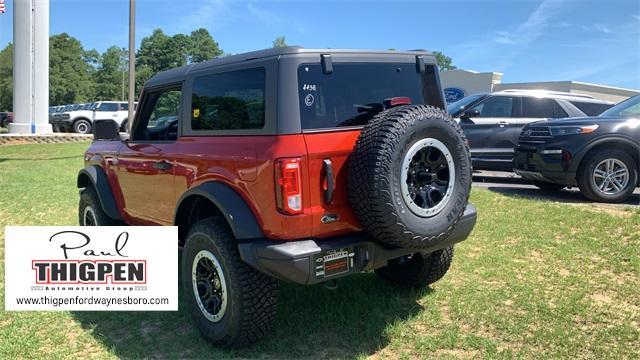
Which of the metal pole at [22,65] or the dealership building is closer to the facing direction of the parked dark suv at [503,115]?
the metal pole

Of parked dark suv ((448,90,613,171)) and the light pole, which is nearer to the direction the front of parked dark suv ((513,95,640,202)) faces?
the light pole

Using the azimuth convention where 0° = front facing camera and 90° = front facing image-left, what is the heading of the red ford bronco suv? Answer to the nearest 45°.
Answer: approximately 135°

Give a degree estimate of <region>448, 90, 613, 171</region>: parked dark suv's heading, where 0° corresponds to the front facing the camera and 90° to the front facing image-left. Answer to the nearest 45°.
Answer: approximately 45°

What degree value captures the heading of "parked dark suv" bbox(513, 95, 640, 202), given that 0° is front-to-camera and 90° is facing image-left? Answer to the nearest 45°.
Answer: approximately 45°

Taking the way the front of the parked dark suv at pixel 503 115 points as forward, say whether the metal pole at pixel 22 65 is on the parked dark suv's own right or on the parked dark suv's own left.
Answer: on the parked dark suv's own right

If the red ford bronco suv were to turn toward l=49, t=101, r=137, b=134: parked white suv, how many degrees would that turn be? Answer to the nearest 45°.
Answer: approximately 45° to its right

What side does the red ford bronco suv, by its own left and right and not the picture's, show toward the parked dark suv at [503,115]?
right
